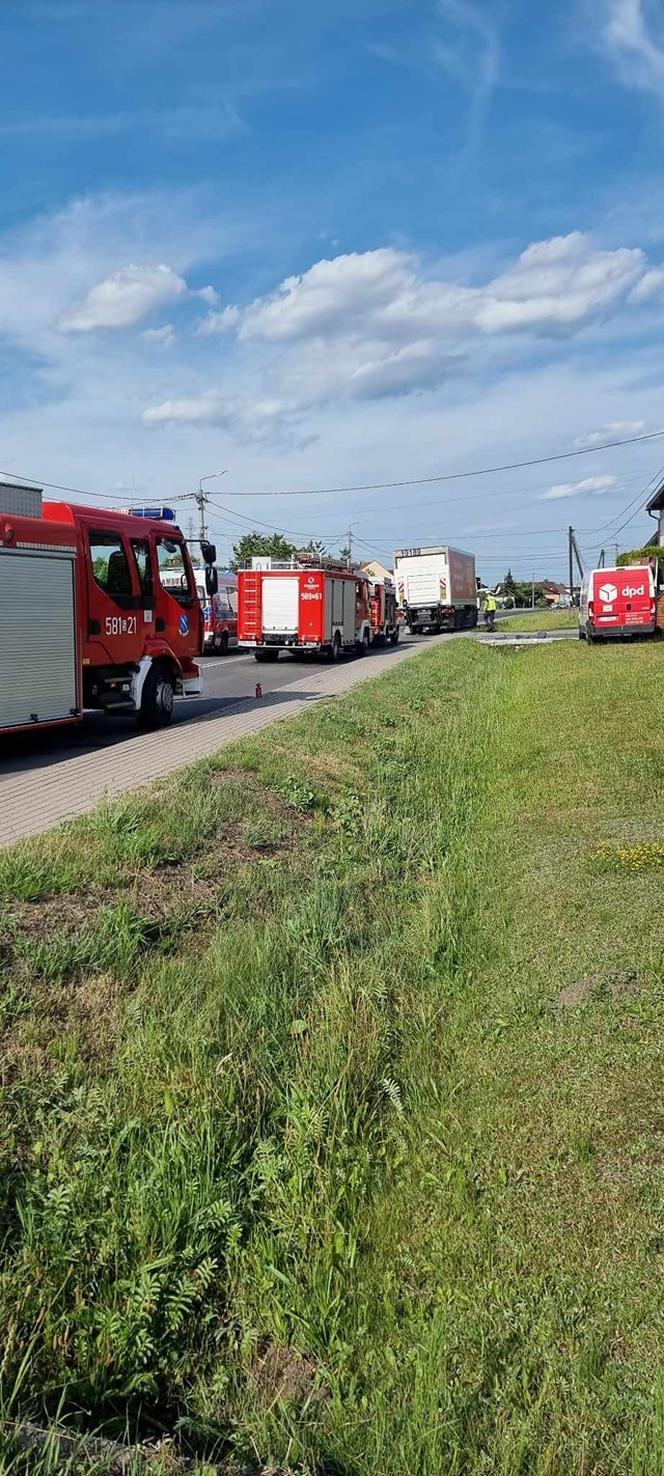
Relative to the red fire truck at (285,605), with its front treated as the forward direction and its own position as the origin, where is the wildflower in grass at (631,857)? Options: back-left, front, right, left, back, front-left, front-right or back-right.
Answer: back-right

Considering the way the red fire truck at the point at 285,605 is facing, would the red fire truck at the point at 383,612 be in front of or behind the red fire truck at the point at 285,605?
in front

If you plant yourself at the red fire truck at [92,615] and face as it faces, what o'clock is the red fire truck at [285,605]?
the red fire truck at [285,605] is roughly at 11 o'clock from the red fire truck at [92,615].

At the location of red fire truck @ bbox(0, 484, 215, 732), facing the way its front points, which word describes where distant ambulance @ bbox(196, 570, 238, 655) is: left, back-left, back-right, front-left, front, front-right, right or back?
front-left

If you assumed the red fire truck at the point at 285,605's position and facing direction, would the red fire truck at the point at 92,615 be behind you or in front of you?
behind

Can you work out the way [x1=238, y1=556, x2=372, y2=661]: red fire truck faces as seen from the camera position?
facing away from the viewer and to the right of the viewer

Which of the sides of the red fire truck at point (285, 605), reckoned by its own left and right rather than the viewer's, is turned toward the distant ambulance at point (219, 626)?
left

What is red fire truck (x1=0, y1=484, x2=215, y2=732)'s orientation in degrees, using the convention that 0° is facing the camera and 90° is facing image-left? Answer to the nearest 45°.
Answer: approximately 225°

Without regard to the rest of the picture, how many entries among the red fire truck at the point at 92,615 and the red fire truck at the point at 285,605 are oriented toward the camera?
0

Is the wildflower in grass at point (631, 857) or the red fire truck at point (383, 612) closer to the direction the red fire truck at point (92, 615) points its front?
the red fire truck

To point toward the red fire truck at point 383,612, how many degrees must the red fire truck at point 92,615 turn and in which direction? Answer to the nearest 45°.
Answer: approximately 45° to its left
